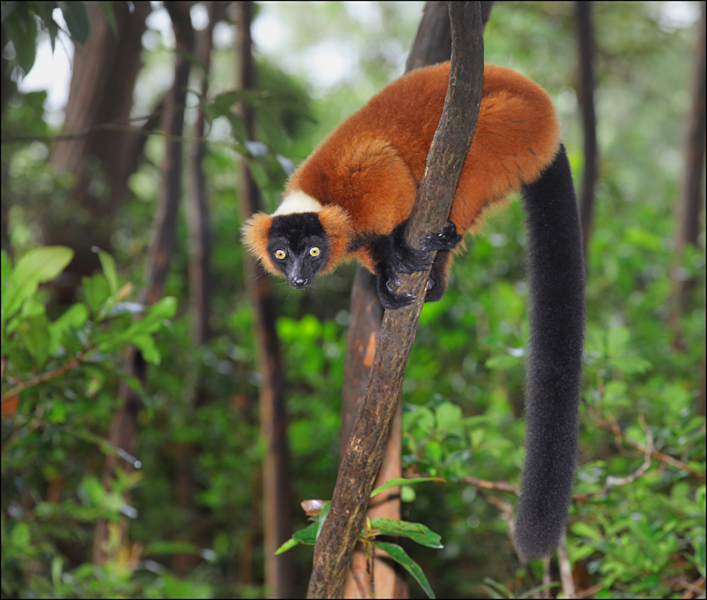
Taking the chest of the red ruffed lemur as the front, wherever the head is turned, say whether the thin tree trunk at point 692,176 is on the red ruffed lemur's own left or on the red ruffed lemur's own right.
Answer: on the red ruffed lemur's own right

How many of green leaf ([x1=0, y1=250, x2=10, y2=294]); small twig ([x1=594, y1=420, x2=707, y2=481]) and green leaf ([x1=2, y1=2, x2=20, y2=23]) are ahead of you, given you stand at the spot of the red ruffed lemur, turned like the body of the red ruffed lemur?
2

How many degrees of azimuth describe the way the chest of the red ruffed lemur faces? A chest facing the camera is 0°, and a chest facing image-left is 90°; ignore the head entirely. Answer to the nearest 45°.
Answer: approximately 90°

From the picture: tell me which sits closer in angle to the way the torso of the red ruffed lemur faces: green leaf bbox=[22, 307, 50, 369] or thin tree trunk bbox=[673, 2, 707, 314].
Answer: the green leaf

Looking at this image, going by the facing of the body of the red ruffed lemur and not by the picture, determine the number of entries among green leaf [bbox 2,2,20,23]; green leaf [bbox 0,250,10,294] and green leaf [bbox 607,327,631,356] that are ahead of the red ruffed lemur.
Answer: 2

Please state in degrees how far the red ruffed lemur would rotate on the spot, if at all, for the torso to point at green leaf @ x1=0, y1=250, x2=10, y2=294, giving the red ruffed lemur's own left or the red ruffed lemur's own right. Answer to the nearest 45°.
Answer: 0° — it already faces it

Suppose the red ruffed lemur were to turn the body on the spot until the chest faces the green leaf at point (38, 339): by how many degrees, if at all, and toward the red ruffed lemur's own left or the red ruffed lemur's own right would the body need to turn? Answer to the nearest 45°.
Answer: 0° — it already faces it
